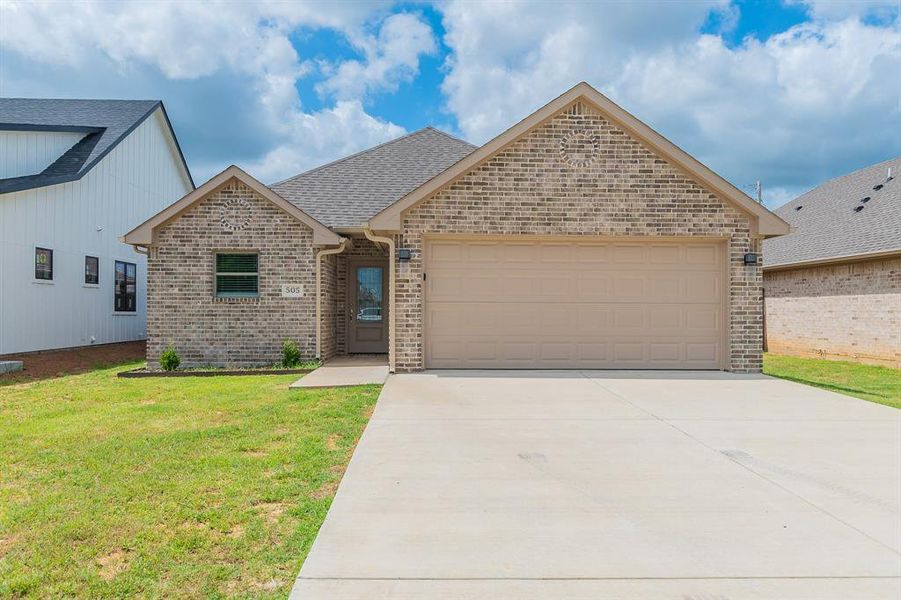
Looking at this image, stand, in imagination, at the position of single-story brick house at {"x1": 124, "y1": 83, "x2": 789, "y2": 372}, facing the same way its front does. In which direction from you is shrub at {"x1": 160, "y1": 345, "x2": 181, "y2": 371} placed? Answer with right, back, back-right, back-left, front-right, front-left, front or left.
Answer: right

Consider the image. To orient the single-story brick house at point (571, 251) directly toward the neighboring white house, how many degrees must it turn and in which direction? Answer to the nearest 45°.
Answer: approximately 90° to its right

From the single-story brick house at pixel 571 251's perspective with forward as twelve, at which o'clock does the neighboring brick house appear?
The neighboring brick house is roughly at 8 o'clock from the single-story brick house.

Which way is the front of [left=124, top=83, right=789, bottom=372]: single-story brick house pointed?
toward the camera

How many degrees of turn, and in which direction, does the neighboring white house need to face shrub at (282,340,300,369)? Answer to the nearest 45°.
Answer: approximately 90° to its left

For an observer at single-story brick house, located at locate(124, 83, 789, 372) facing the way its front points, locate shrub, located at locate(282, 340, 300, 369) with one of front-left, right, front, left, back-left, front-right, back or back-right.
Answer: right

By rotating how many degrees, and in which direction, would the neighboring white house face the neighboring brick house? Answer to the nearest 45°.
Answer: approximately 90° to its left

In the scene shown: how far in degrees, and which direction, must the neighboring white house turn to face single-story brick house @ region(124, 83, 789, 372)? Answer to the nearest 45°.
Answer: approximately 90° to its left

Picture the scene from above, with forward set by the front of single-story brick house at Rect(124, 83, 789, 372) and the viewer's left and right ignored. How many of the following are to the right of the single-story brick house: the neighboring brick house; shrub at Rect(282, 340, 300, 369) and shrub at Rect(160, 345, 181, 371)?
2

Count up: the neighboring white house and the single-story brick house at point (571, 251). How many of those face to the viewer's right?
0

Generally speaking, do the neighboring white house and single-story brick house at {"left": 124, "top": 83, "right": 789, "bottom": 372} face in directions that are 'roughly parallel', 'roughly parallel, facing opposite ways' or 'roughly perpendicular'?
roughly parallel

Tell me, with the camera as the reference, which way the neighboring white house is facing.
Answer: facing the viewer and to the left of the viewer

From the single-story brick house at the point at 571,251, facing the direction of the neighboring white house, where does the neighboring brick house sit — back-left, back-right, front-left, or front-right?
back-right
